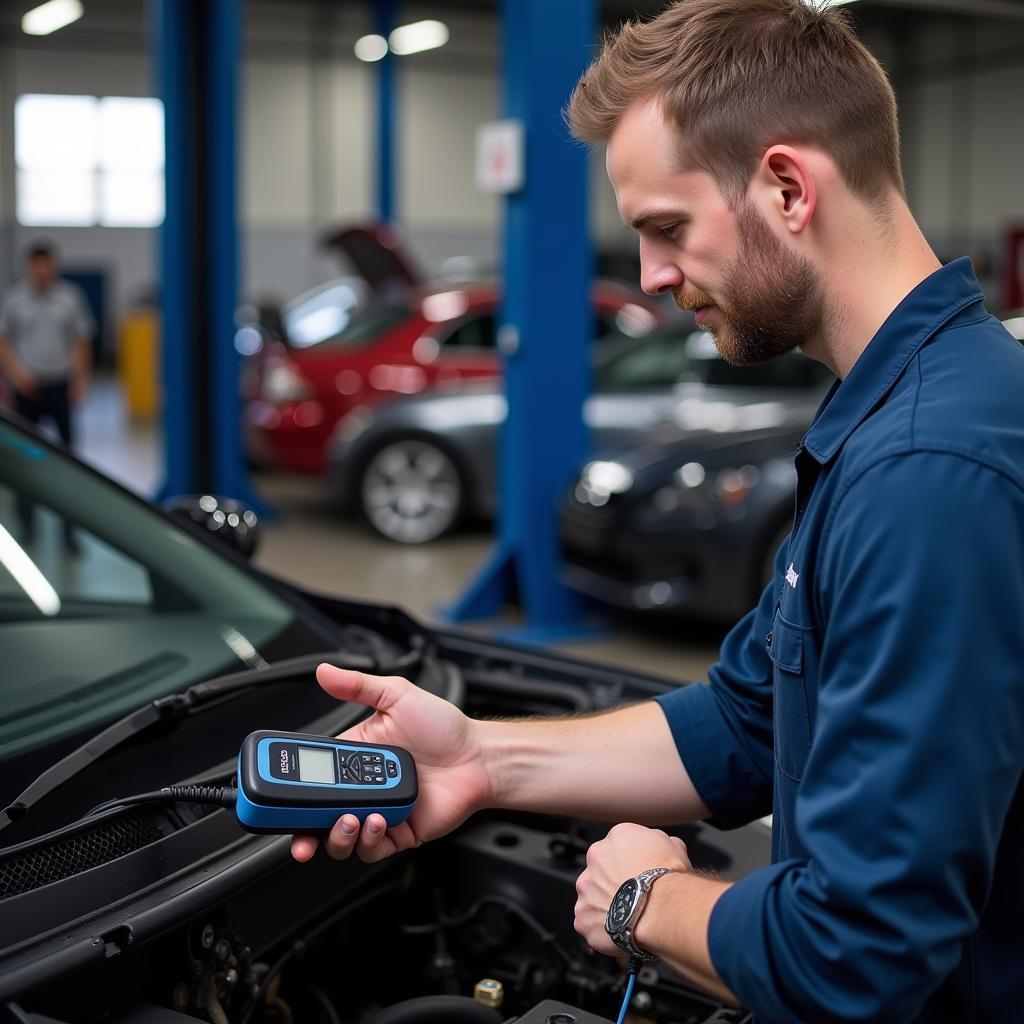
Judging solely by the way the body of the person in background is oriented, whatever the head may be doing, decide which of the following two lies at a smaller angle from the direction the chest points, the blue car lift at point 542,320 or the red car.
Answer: the blue car lift

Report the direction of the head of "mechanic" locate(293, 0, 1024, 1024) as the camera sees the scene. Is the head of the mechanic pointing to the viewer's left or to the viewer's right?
to the viewer's left

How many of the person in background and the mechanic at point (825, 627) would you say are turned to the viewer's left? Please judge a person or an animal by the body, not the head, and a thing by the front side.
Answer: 1

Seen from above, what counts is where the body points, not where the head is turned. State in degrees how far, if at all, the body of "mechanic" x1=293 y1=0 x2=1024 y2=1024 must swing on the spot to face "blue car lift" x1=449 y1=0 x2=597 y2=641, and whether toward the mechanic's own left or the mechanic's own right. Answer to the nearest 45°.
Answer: approximately 90° to the mechanic's own right

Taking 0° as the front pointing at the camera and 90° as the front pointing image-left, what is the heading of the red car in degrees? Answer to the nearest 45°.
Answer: approximately 45°

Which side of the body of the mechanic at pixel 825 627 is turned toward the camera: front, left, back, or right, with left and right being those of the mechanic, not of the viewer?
left

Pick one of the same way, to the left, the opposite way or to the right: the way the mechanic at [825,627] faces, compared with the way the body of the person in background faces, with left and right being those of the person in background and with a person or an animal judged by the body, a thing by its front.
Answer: to the right

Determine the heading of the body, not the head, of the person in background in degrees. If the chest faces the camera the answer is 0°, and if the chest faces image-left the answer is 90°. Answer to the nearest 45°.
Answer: approximately 0°
